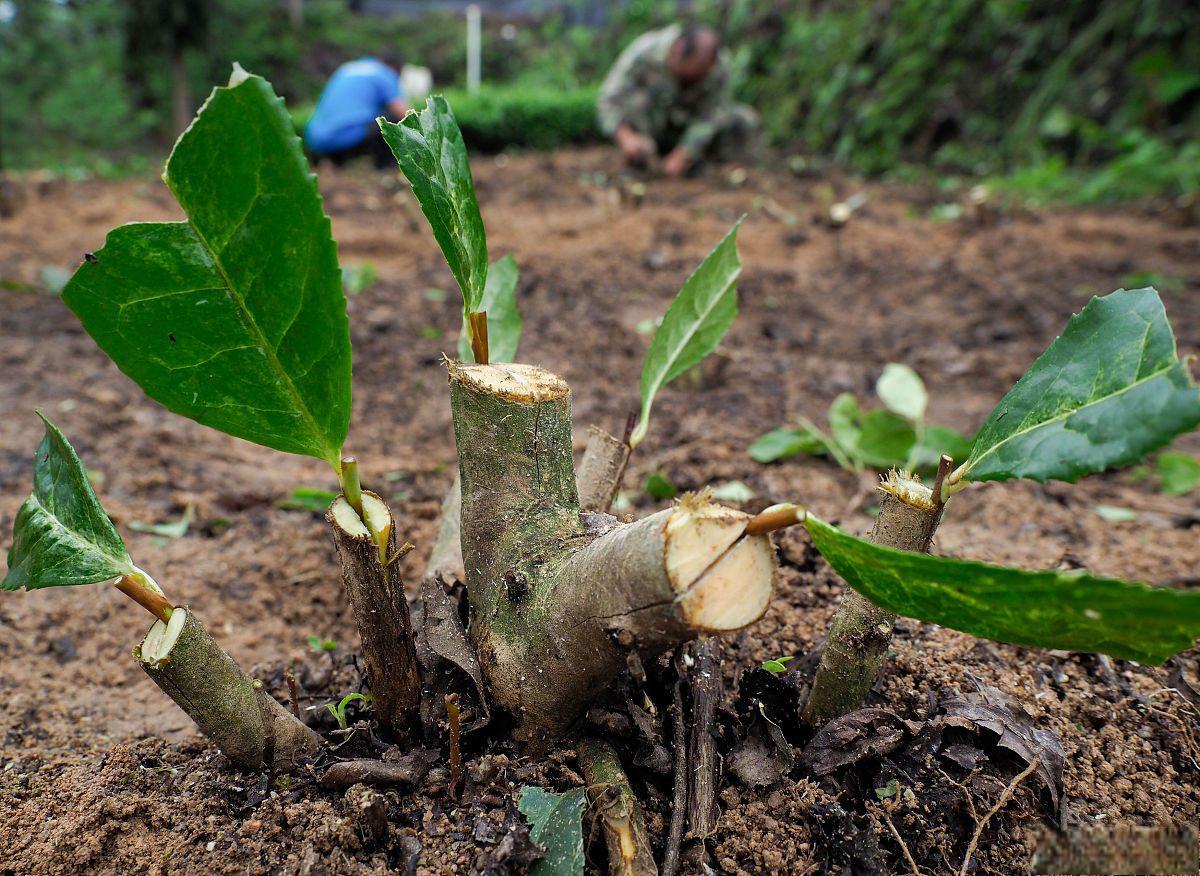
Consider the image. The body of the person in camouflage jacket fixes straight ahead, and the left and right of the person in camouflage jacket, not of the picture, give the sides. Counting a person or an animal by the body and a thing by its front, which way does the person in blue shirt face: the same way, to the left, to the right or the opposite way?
to the left

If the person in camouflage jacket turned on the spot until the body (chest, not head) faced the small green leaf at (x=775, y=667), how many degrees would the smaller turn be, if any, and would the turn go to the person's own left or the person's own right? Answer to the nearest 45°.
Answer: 0° — they already face it

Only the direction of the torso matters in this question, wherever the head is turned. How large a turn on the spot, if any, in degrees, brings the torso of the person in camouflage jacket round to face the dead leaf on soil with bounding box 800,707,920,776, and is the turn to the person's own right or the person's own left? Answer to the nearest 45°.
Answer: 0° — they already face it

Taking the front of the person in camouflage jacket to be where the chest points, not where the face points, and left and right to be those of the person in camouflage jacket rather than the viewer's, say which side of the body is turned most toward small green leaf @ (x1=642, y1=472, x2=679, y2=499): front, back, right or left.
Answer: front

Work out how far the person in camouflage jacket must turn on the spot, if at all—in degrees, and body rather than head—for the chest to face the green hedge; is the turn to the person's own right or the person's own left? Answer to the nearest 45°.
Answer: approximately 135° to the person's own right

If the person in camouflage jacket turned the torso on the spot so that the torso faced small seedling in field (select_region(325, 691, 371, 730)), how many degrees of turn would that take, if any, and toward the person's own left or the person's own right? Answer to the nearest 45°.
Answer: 0° — they already face it

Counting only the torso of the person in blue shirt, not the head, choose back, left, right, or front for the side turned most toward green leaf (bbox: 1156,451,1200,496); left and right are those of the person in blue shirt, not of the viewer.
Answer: right

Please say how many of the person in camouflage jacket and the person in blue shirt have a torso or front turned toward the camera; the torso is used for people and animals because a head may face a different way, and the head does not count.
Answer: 1

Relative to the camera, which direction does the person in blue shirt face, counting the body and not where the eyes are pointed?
to the viewer's right

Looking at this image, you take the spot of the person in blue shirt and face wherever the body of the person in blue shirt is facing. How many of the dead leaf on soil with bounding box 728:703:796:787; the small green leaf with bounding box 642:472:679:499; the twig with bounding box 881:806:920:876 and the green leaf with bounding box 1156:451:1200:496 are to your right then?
4
